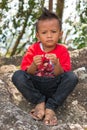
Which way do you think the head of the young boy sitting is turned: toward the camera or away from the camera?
toward the camera

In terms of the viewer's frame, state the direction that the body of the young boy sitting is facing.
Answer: toward the camera

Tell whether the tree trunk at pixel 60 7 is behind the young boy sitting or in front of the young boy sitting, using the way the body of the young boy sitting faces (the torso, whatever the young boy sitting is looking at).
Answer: behind
